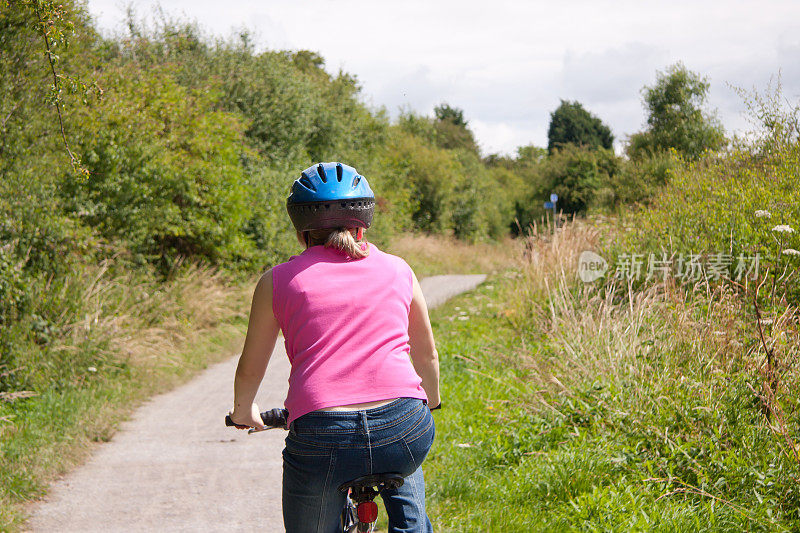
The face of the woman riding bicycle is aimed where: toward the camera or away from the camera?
away from the camera

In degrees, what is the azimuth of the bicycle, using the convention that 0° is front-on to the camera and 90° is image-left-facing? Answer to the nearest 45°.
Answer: approximately 180°

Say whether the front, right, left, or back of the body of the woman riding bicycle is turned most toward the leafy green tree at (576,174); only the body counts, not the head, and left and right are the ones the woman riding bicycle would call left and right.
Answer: front

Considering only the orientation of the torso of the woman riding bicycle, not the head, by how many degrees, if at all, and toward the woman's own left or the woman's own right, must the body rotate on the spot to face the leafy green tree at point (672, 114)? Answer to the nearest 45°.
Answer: approximately 45° to the woman's own right

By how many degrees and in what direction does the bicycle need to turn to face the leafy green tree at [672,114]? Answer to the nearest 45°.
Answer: approximately 45° to its right

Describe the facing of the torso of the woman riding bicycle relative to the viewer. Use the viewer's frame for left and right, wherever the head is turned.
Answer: facing away from the viewer
